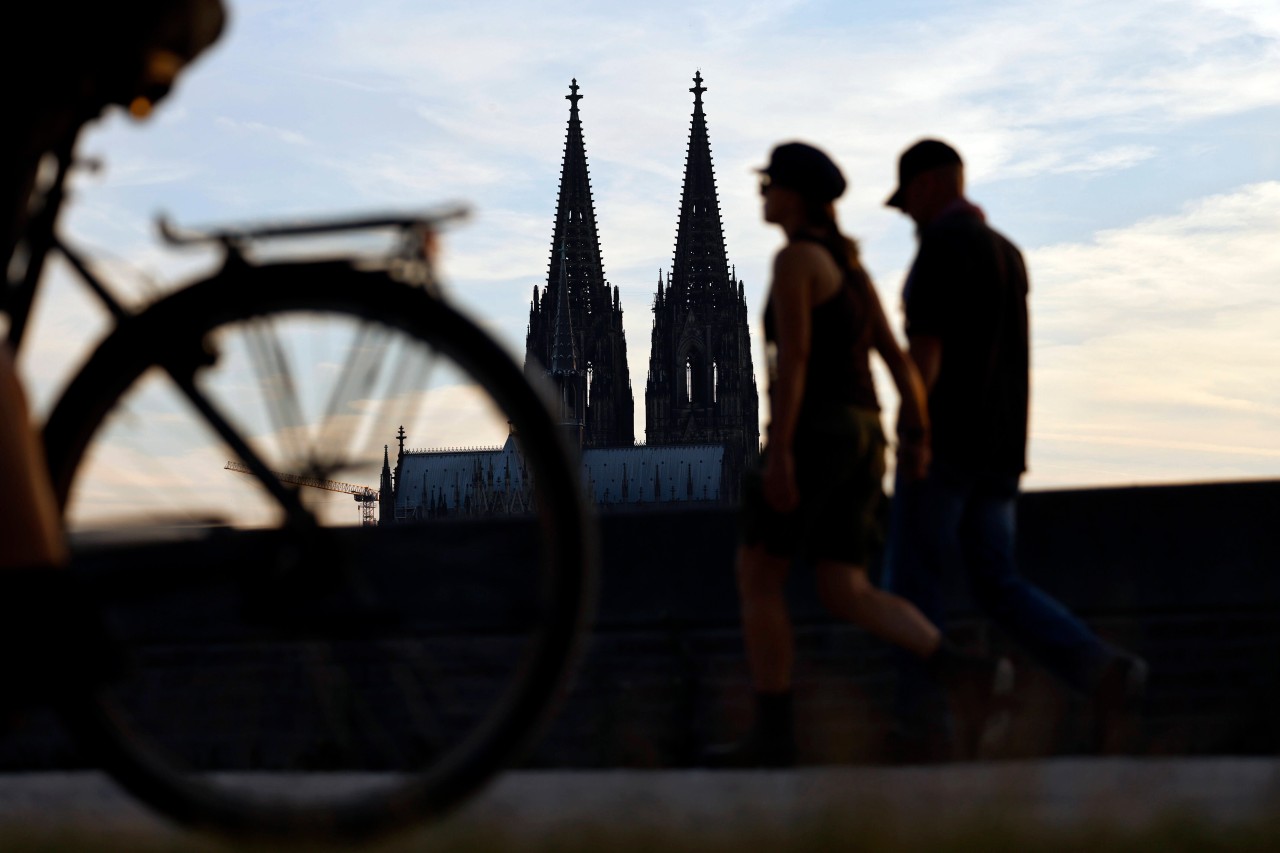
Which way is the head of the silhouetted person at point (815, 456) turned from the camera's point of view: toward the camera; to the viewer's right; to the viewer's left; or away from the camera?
to the viewer's left

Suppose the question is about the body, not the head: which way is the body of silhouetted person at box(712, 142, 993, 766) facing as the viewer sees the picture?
to the viewer's left

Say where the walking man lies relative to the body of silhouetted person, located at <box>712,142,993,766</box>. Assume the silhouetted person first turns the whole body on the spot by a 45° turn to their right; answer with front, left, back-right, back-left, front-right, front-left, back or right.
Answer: right

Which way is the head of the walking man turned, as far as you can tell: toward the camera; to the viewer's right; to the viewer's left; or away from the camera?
to the viewer's left
